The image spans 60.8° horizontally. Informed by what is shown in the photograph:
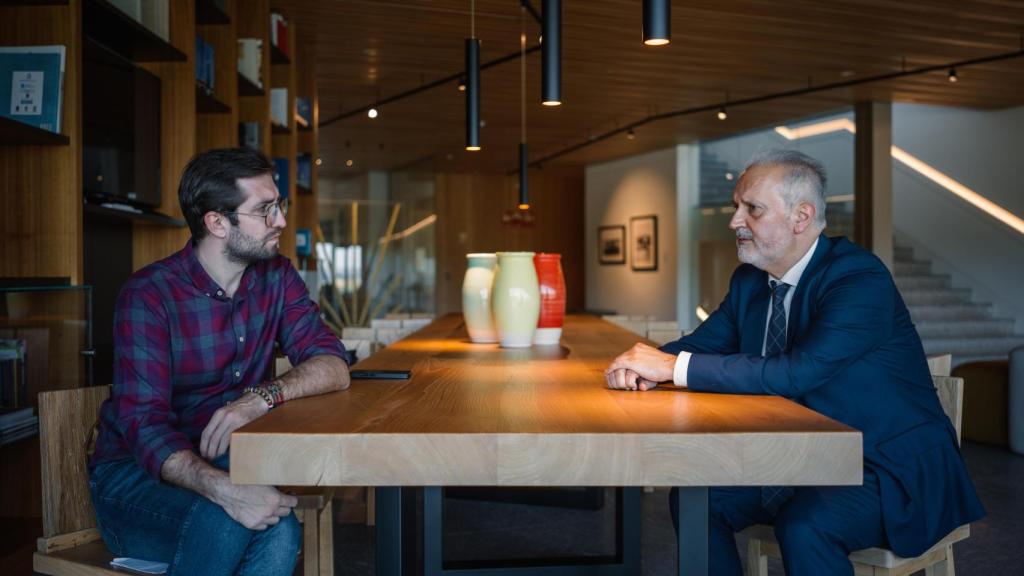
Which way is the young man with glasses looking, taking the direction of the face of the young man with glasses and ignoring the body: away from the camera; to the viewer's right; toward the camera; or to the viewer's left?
to the viewer's right

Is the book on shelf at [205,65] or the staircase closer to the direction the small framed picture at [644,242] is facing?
the book on shelf

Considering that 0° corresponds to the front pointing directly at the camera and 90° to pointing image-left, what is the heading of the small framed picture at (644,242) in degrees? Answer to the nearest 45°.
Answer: approximately 45°

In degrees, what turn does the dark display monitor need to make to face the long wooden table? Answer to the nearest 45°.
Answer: approximately 45° to its right

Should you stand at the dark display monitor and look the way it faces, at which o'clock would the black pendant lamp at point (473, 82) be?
The black pendant lamp is roughly at 11 o'clock from the dark display monitor.

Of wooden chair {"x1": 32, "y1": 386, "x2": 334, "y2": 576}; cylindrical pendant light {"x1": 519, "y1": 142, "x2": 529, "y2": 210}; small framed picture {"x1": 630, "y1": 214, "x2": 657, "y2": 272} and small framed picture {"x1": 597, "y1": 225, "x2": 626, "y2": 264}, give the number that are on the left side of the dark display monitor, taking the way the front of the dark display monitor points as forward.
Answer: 3

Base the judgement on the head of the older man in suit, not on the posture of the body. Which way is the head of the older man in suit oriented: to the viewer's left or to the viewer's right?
to the viewer's left

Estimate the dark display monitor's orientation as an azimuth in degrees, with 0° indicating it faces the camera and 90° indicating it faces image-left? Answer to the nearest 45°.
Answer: approximately 315°

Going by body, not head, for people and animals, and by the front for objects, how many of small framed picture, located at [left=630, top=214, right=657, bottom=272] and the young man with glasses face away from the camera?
0
